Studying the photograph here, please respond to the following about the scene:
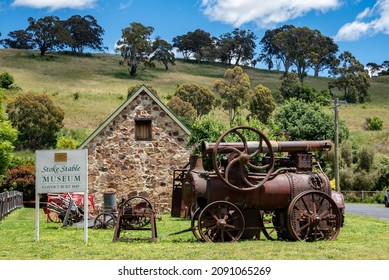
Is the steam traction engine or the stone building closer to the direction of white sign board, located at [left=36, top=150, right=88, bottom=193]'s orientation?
the steam traction engine

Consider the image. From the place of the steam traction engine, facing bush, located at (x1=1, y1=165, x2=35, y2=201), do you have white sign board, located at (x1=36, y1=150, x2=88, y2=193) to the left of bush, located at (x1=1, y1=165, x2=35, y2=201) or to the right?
left

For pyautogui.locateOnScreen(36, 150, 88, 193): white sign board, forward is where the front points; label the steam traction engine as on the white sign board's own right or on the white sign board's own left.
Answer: on the white sign board's own left

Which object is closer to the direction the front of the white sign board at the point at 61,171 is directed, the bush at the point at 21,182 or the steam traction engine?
the steam traction engine

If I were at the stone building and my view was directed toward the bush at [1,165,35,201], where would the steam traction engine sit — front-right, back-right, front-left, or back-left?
back-left

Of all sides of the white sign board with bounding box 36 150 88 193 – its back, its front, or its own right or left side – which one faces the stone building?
back

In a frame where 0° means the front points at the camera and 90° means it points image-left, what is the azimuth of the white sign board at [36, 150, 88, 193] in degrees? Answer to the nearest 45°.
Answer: approximately 0°
